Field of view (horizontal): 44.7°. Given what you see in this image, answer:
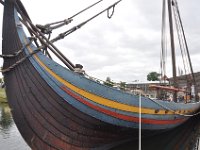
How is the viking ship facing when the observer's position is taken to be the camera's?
facing the viewer and to the left of the viewer
